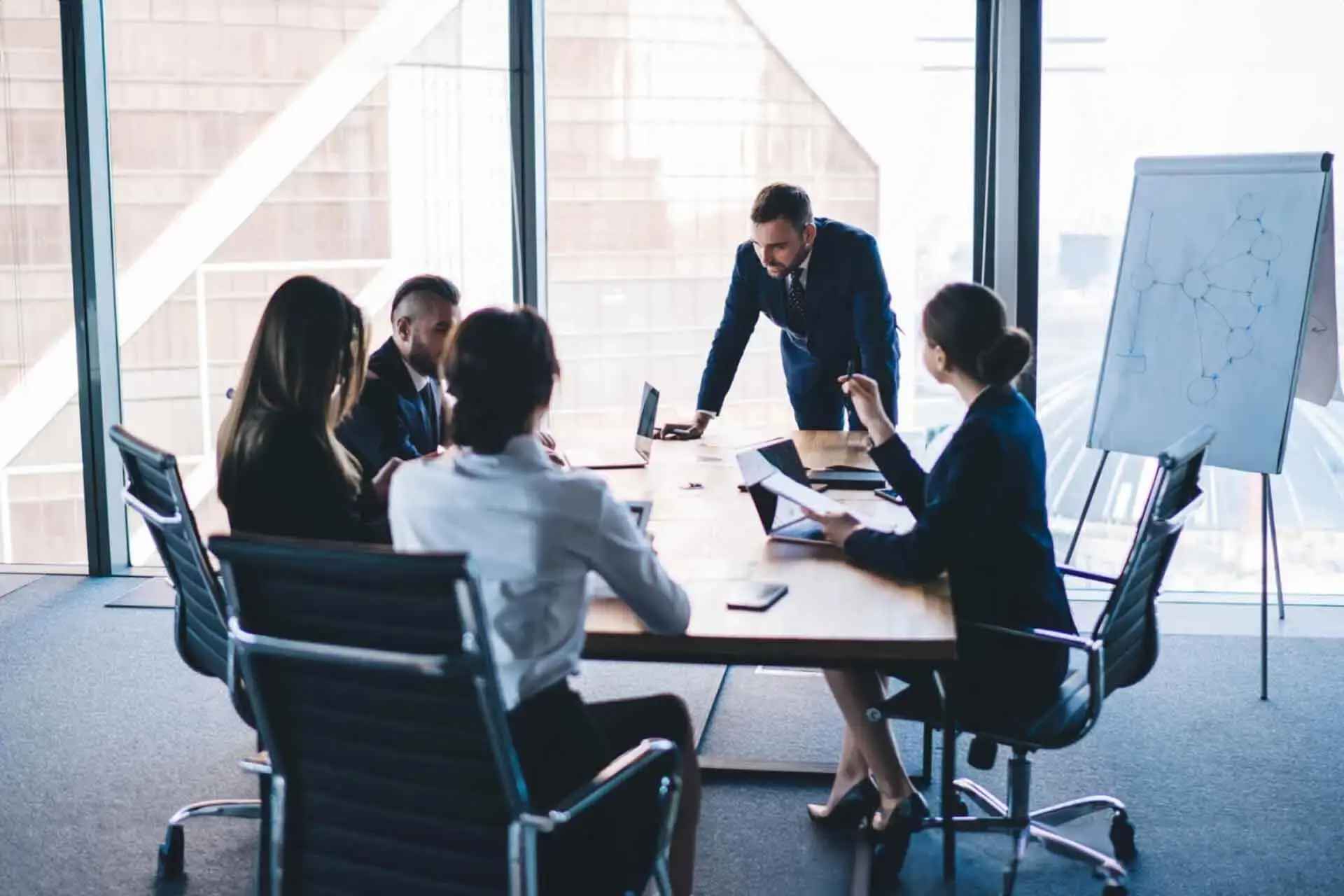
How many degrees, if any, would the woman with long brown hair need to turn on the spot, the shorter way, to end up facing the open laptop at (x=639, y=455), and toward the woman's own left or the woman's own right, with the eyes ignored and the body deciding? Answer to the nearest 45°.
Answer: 0° — they already face it

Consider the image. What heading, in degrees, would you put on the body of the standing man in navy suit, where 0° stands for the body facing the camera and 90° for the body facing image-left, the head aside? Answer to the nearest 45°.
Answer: approximately 45°

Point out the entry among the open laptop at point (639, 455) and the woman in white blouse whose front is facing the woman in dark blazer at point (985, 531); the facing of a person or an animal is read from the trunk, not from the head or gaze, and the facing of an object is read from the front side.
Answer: the woman in white blouse

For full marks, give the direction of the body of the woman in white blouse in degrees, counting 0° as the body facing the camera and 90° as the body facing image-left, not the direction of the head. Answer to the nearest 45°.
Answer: approximately 225°

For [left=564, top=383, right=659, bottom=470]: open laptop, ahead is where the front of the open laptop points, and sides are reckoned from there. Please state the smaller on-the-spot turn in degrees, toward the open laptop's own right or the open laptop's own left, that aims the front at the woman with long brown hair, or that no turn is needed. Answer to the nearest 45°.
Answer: approximately 45° to the open laptop's own left

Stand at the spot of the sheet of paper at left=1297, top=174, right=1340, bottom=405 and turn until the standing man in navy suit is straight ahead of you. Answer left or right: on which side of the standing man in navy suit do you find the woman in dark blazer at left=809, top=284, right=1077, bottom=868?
left

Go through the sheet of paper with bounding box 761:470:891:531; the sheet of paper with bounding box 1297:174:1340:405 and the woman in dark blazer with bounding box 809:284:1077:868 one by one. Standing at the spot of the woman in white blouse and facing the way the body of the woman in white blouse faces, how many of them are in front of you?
3

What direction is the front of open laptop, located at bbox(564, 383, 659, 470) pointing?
to the viewer's left

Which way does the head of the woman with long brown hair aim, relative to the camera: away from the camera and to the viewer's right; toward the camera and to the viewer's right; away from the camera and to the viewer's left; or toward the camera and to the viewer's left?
away from the camera and to the viewer's right

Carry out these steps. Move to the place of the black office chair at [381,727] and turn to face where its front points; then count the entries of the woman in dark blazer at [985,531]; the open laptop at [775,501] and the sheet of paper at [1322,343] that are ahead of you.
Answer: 3

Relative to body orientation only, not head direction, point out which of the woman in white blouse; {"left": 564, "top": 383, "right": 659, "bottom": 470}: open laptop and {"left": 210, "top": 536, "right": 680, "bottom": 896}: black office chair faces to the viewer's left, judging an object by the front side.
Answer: the open laptop

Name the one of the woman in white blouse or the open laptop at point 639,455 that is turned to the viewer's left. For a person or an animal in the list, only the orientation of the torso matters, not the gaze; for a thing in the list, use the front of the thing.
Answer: the open laptop

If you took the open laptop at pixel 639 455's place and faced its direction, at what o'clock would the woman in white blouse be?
The woman in white blouse is roughly at 9 o'clock from the open laptop.

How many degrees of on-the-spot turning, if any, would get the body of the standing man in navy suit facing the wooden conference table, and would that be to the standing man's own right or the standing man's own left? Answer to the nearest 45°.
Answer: approximately 45° to the standing man's own left
